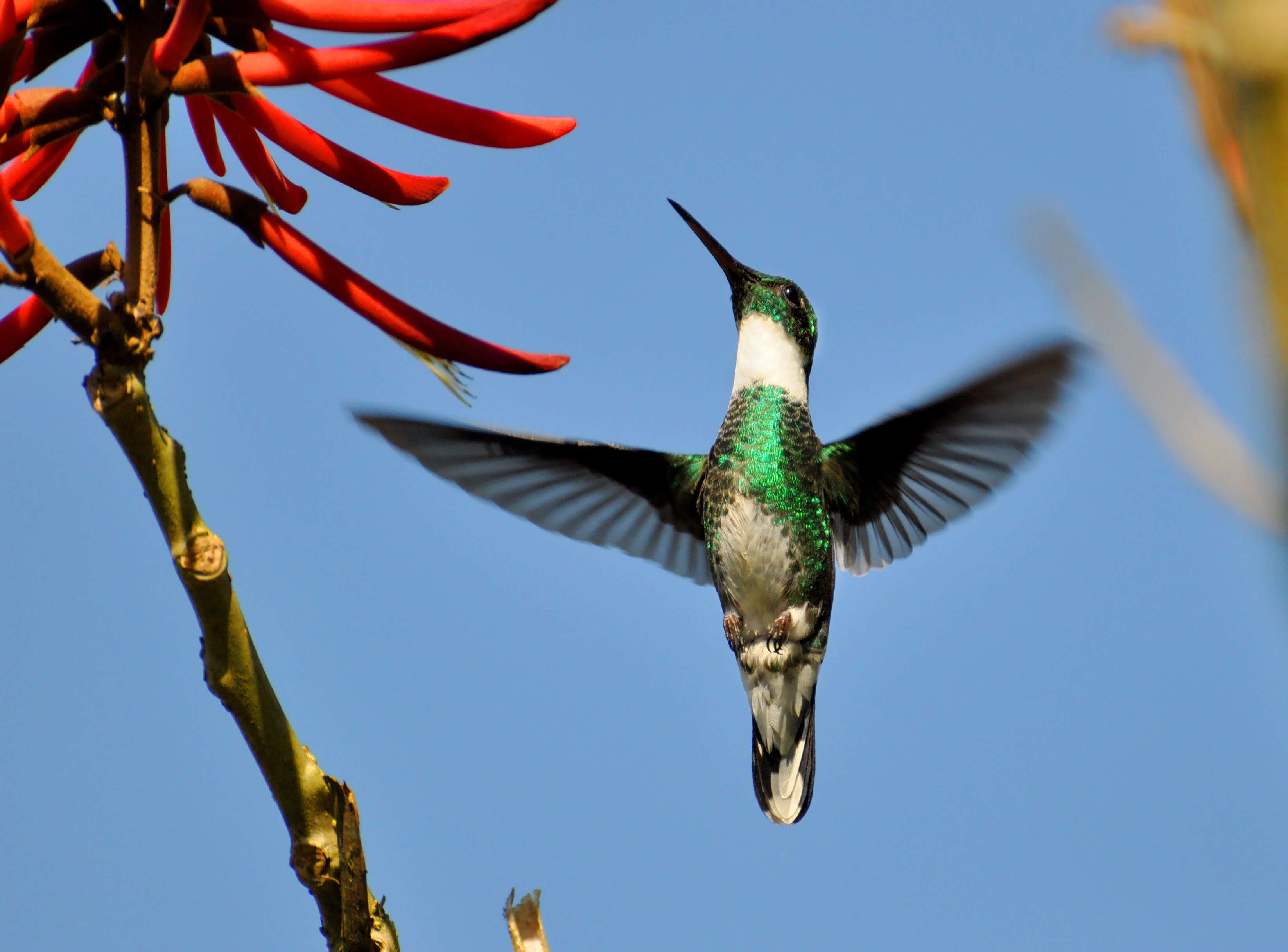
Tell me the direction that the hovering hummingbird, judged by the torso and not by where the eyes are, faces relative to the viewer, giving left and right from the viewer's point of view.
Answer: facing the viewer and to the left of the viewer

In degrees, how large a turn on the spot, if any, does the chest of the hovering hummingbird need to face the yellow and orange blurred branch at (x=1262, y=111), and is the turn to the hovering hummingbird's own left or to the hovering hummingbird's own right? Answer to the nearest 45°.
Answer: approximately 45° to the hovering hummingbird's own left

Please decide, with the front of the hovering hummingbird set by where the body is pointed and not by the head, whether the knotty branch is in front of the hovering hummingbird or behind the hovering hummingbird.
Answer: in front
